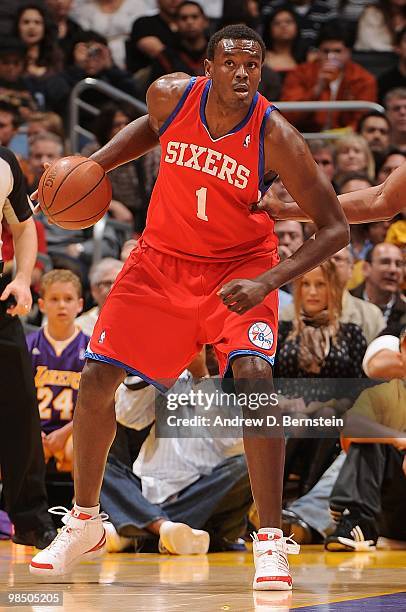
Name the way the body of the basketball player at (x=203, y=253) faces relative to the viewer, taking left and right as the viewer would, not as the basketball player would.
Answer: facing the viewer

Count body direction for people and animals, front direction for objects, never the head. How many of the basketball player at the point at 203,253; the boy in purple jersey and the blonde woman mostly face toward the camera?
3

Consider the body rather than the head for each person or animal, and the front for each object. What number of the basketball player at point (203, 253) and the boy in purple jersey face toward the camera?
2

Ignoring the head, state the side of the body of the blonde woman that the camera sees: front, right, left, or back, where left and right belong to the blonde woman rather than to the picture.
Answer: front

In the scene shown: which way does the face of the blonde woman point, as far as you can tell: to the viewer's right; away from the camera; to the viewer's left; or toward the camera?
toward the camera

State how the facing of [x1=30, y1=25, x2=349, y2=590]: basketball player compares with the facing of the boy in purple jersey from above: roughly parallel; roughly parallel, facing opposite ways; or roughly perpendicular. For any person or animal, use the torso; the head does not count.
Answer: roughly parallel

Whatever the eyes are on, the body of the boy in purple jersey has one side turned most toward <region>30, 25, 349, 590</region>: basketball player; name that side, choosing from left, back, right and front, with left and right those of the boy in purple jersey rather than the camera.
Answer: front

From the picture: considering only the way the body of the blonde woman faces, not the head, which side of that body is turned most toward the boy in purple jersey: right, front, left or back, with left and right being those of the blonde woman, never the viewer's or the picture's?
right

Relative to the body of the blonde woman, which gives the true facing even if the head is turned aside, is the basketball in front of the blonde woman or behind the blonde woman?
in front

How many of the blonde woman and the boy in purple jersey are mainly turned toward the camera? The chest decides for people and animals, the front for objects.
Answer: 2

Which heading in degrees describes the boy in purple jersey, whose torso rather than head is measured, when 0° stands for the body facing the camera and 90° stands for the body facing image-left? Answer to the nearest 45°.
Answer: approximately 0°

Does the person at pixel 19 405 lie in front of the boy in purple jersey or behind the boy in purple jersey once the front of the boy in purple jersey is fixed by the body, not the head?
in front

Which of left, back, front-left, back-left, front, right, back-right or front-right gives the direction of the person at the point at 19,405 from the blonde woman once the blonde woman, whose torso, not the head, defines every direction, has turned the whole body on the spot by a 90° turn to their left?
back-right

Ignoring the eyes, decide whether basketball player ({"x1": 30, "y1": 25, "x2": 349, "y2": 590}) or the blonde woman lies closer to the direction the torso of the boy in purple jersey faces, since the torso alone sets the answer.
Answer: the basketball player

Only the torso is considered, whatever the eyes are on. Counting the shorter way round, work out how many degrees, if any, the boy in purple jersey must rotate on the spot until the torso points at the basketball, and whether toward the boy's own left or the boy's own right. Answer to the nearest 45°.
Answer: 0° — they already face it
